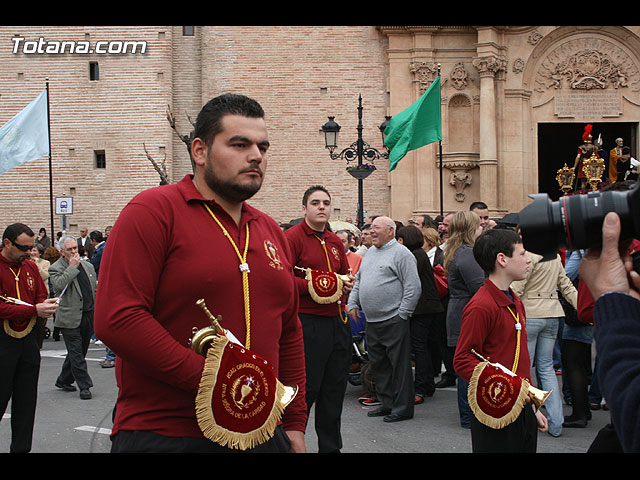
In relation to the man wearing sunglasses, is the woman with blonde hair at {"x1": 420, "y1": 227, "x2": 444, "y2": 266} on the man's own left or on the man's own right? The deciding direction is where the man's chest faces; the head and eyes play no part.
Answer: on the man's own left

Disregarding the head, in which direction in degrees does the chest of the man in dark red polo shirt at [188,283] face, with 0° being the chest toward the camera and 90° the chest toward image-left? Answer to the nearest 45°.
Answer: approximately 315°

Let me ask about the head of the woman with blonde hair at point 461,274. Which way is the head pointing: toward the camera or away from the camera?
away from the camera

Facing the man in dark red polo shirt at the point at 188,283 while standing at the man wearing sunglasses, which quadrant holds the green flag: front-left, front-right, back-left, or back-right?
back-left

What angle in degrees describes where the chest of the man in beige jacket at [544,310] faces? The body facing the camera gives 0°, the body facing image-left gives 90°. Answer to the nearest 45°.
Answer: approximately 180°

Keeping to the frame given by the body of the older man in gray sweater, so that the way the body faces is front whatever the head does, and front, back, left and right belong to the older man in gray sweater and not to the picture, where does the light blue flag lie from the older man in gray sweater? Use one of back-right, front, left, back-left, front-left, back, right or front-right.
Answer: right

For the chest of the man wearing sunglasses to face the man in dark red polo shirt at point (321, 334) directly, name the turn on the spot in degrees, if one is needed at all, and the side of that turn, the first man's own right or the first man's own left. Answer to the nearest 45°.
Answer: approximately 45° to the first man's own left

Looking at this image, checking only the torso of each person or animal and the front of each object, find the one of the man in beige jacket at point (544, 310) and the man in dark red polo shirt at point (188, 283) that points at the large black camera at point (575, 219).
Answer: the man in dark red polo shirt

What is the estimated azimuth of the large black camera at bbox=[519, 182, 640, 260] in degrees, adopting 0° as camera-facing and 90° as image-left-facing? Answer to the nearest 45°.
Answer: approximately 90°

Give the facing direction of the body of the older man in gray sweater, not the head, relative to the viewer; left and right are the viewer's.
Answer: facing the viewer and to the left of the viewer

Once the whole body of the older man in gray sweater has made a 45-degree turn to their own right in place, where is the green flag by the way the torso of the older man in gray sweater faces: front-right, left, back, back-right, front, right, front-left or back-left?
right

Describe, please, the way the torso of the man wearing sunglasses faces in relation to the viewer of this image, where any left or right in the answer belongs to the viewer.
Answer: facing the viewer and to the right of the viewer

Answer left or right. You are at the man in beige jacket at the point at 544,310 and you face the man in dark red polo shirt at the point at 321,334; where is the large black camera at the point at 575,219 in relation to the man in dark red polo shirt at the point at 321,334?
left

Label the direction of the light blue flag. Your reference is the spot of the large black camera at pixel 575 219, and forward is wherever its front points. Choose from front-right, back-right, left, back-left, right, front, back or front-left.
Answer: front-right
